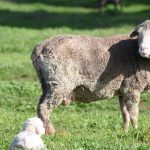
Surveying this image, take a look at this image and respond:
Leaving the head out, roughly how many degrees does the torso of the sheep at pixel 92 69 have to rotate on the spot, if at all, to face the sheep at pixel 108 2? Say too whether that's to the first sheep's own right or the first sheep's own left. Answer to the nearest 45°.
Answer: approximately 90° to the first sheep's own left

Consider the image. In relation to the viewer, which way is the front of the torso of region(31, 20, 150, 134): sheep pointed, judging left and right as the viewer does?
facing to the right of the viewer

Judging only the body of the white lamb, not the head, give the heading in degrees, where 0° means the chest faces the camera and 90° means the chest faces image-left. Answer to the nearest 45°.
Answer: approximately 270°

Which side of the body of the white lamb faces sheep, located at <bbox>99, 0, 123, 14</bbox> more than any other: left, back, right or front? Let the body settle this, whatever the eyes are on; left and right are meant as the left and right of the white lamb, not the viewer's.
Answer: front

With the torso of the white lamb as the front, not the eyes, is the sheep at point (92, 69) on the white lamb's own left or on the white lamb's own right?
on the white lamb's own right
